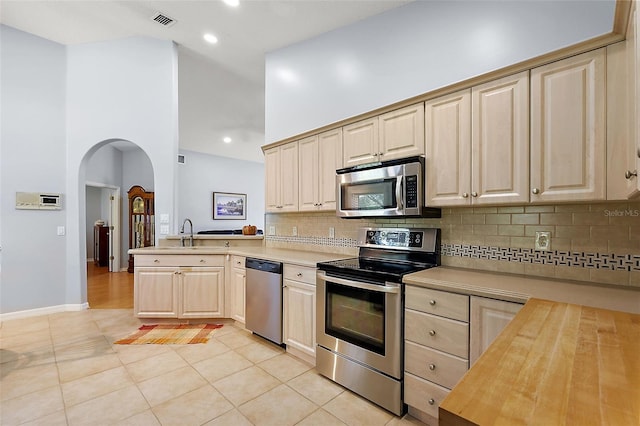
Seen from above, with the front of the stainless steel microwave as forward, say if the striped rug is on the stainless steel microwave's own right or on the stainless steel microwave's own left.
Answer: on the stainless steel microwave's own right

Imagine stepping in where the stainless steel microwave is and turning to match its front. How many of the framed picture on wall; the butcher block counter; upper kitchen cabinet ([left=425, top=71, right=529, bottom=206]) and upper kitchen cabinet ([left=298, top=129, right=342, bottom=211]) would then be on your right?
2

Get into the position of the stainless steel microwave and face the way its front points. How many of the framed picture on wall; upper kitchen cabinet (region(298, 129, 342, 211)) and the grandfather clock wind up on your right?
3

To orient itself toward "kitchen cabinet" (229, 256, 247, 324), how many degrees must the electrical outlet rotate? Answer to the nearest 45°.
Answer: approximately 90° to its right

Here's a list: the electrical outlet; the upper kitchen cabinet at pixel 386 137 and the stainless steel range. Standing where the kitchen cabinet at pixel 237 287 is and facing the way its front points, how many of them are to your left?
3

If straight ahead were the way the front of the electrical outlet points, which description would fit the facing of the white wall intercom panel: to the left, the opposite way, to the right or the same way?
to the left

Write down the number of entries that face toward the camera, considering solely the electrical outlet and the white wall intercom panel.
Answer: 2

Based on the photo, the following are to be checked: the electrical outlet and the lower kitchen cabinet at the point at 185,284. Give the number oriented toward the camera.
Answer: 2

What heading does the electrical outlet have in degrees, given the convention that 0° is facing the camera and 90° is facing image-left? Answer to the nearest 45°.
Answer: approximately 0°

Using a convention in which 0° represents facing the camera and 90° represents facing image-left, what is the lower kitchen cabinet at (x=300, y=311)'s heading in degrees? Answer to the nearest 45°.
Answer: approximately 45°

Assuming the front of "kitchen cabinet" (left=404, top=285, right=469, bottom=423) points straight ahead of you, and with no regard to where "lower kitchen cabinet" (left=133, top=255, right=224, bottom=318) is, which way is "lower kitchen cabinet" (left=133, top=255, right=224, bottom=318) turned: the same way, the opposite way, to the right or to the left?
to the left

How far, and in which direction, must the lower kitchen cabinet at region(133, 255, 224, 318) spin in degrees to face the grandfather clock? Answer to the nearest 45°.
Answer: approximately 180°
